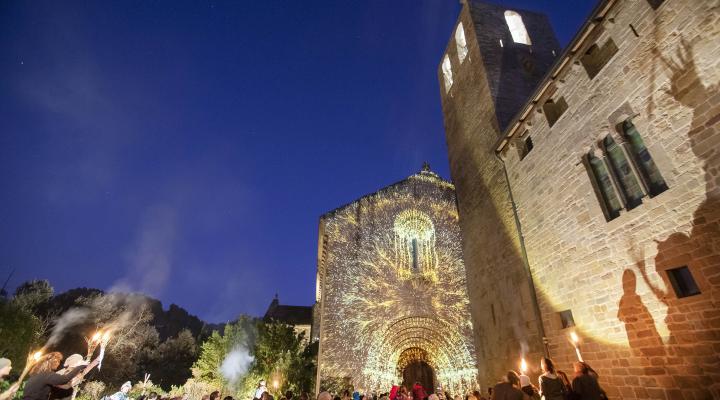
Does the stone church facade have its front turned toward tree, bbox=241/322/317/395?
no

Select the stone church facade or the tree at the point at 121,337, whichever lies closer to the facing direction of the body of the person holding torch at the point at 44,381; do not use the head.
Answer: the stone church facade

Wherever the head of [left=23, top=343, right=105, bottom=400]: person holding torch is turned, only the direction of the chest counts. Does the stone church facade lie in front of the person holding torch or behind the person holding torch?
in front

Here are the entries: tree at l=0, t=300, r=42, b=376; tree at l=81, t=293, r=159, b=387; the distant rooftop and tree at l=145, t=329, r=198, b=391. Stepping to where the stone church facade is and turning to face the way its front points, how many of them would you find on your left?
0

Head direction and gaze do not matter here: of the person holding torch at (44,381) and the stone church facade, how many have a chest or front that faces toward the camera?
1

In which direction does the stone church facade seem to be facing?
toward the camera

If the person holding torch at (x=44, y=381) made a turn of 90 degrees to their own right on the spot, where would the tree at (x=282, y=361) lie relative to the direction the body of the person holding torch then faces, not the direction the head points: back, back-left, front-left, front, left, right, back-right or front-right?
back-left

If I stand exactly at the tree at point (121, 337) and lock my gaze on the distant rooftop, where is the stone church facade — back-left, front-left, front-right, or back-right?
front-right

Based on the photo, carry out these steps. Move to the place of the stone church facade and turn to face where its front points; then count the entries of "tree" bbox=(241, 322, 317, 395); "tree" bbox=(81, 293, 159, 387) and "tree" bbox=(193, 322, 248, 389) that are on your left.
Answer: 0

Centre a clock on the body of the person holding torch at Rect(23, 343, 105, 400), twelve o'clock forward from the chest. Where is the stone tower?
The stone tower is roughly at 12 o'clock from the person holding torch.

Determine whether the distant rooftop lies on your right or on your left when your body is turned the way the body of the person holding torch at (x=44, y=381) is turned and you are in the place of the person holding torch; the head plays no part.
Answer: on your left

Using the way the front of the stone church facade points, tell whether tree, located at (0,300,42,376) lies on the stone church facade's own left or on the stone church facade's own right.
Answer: on the stone church facade's own right

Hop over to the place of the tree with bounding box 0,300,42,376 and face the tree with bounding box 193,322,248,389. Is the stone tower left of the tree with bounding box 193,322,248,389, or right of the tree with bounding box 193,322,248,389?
right

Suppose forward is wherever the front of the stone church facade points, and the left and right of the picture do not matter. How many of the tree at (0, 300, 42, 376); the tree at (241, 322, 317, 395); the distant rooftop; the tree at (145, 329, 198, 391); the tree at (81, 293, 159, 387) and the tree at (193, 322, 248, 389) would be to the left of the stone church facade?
0

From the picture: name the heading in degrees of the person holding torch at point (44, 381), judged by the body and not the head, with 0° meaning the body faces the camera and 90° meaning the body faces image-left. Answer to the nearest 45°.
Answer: approximately 270°
